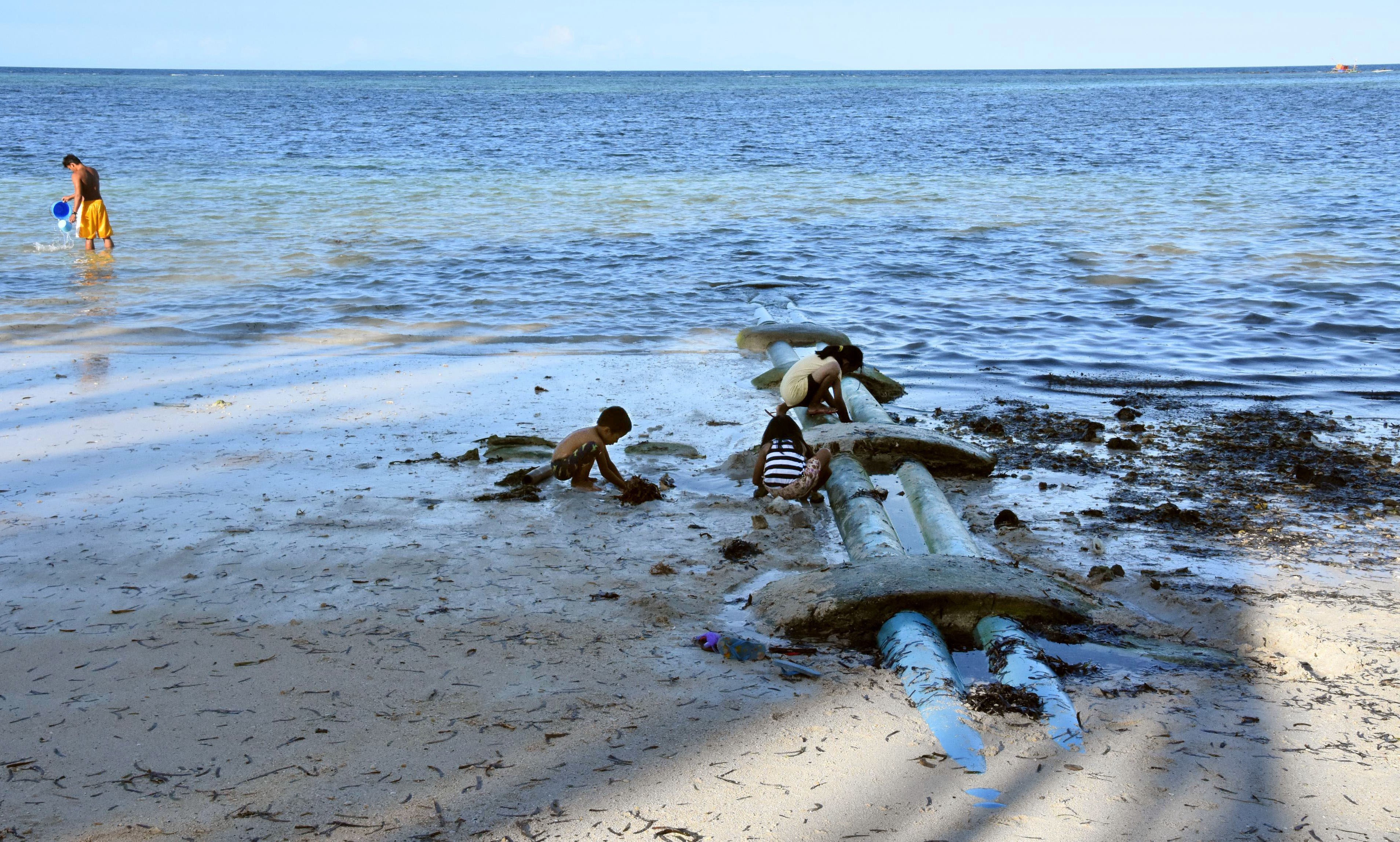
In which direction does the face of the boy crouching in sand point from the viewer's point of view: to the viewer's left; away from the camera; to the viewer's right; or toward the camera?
to the viewer's right

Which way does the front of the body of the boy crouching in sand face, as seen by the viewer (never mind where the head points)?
to the viewer's right

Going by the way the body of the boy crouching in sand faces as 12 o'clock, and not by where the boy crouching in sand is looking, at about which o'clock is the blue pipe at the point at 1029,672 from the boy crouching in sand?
The blue pipe is roughly at 2 o'clock from the boy crouching in sand.

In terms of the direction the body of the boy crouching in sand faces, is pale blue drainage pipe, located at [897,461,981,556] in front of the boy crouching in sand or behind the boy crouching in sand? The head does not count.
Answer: in front

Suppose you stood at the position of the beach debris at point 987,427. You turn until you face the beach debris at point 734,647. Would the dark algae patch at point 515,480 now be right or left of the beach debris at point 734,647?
right

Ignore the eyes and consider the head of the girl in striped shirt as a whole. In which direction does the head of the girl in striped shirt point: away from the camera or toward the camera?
away from the camera

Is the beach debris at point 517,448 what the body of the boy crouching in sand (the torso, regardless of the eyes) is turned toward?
no

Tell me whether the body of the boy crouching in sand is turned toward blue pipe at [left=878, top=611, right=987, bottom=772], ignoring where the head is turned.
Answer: no

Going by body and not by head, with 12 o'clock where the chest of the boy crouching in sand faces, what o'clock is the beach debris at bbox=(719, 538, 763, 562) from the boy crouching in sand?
The beach debris is roughly at 2 o'clock from the boy crouching in sand.

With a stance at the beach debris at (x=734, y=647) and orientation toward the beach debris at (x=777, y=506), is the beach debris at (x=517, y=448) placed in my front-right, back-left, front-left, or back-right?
front-left

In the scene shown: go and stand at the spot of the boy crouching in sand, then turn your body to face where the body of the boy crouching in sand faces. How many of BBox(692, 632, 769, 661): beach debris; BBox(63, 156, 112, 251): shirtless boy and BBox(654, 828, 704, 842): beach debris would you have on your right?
2

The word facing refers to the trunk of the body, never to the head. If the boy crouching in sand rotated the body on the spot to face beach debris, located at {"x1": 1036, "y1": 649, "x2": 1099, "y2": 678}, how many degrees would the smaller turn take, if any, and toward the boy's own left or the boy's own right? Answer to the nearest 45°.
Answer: approximately 45° to the boy's own right

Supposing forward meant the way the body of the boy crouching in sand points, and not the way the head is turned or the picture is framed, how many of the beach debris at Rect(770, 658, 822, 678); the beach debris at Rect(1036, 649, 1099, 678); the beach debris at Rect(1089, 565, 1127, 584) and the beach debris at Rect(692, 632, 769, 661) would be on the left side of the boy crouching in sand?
0

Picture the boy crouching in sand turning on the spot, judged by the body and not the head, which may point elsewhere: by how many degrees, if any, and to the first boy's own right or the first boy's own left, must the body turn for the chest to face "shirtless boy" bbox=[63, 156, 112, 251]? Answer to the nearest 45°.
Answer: approximately 135° to the first boy's own left

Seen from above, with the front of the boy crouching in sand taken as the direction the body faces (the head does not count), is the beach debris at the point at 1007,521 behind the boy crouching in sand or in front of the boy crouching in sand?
in front

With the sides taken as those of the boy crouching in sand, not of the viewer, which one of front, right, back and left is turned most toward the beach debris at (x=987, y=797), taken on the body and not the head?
right
